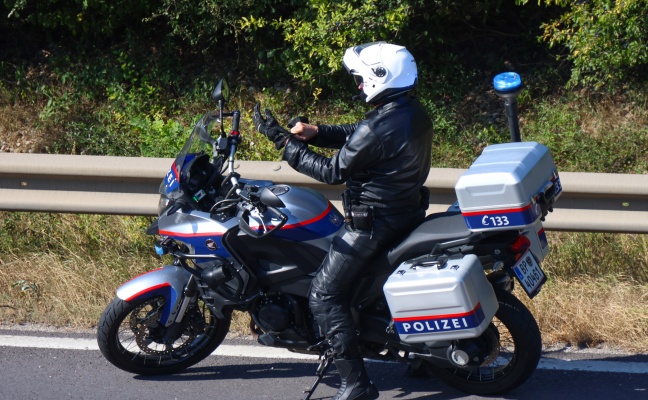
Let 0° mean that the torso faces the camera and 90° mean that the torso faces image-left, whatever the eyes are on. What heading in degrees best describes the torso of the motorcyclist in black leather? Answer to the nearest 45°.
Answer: approximately 90°
